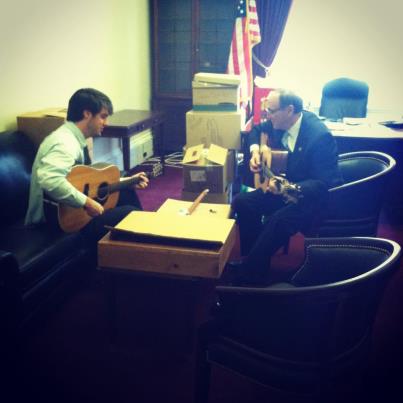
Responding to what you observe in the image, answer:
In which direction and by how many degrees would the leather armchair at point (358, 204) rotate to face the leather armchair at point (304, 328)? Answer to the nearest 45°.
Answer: approximately 90° to its left

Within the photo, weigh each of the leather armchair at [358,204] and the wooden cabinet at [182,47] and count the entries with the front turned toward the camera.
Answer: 1

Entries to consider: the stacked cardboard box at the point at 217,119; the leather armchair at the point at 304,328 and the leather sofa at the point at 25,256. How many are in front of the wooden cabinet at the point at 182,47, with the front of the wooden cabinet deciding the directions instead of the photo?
3

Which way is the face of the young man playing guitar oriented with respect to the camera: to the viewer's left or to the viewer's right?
to the viewer's right

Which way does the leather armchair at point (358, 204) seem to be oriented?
to the viewer's left

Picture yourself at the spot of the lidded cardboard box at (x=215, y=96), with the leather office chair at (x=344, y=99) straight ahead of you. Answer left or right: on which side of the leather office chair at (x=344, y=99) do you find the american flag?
left

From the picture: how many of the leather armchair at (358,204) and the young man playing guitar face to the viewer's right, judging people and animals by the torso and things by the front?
1

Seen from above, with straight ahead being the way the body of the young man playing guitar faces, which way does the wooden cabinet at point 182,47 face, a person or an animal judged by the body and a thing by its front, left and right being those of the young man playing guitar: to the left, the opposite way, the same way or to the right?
to the right

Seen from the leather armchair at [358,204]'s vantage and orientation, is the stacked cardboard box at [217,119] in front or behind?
in front

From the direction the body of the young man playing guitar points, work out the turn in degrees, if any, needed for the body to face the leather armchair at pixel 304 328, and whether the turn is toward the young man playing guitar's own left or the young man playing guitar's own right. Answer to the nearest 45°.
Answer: approximately 45° to the young man playing guitar's own right

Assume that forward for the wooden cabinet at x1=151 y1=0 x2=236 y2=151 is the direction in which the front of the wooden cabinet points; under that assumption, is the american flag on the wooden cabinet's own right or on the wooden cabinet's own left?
on the wooden cabinet's own left

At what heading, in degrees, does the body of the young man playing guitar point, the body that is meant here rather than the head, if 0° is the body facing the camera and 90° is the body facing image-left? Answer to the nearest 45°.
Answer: approximately 270°
